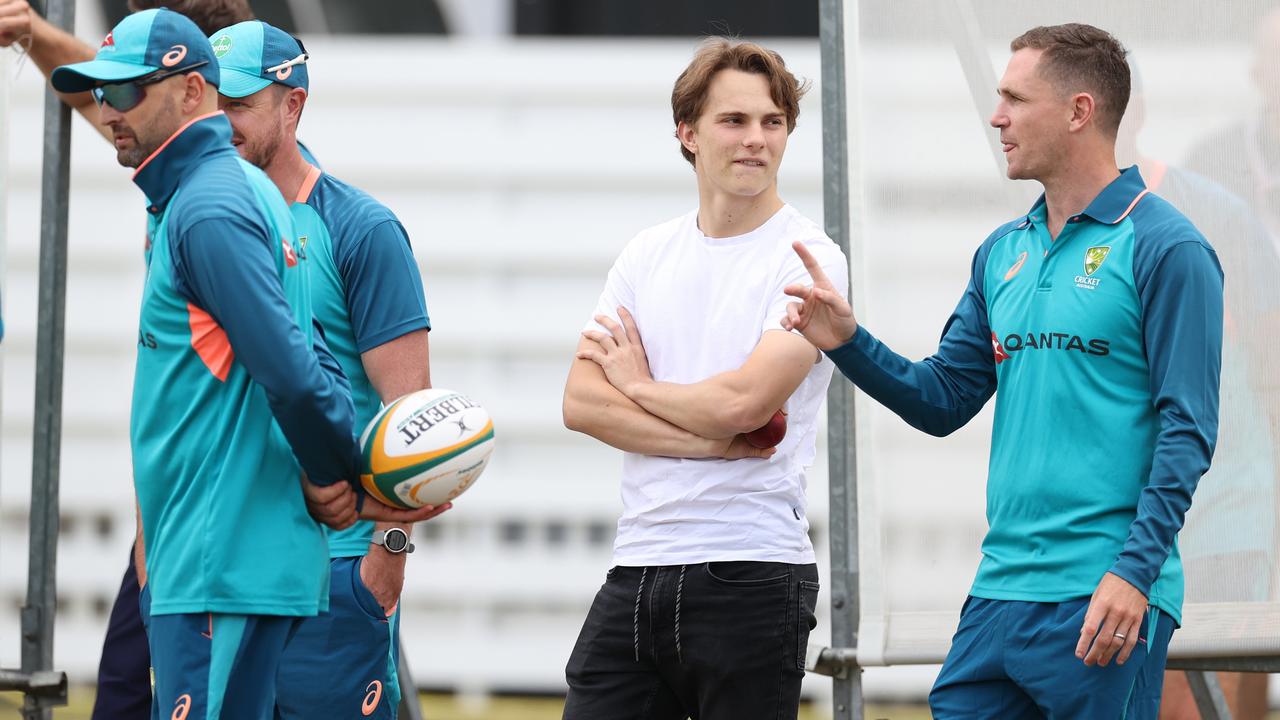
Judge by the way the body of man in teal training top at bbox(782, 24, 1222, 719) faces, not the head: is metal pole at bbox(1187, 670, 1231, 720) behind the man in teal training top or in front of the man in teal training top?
behind

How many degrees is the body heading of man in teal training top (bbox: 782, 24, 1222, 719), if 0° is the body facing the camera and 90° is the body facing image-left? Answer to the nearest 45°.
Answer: approximately 45°

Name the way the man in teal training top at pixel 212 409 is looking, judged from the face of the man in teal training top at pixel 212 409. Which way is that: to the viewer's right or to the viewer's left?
to the viewer's left

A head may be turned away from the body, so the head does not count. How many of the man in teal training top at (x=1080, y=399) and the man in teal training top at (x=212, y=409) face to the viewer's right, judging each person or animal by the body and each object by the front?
0

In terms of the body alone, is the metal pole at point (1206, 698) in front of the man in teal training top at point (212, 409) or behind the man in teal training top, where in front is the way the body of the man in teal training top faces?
behind

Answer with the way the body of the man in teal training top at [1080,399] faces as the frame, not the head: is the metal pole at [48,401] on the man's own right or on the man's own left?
on the man's own right

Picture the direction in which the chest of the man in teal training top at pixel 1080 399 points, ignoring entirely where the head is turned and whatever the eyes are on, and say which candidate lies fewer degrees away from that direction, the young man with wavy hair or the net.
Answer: the young man with wavy hair

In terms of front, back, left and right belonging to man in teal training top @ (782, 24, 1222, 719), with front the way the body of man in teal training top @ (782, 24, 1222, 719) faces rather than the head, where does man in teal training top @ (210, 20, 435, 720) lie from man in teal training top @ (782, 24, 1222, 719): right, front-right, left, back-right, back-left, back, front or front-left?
front-right

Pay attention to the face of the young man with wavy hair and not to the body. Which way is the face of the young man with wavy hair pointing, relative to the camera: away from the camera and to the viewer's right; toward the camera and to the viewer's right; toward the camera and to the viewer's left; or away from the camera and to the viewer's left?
toward the camera and to the viewer's right

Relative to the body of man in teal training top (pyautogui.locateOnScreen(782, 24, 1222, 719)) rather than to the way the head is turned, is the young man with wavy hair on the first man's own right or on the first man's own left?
on the first man's own right

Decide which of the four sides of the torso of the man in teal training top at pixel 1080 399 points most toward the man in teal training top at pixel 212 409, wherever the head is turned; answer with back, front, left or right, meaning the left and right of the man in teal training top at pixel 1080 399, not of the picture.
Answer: front

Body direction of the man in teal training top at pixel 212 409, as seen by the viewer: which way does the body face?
to the viewer's left
